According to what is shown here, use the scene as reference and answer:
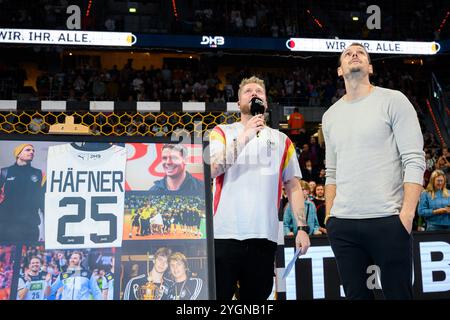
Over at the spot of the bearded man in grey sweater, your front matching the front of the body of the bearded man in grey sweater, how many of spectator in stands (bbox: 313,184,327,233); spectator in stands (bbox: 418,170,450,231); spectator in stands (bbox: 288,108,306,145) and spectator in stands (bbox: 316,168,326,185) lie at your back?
4

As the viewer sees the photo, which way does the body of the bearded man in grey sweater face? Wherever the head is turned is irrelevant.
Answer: toward the camera

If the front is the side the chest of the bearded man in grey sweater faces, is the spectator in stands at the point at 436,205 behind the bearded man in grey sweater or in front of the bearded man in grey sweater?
behind

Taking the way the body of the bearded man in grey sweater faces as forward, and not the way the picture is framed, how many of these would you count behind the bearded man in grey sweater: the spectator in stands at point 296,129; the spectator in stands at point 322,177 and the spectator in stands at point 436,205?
3

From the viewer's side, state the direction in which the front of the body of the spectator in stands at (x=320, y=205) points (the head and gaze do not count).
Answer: toward the camera

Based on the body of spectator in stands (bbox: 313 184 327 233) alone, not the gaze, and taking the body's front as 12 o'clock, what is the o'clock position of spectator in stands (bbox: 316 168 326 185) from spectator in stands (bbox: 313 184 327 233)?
spectator in stands (bbox: 316 168 326 185) is roughly at 6 o'clock from spectator in stands (bbox: 313 184 327 233).

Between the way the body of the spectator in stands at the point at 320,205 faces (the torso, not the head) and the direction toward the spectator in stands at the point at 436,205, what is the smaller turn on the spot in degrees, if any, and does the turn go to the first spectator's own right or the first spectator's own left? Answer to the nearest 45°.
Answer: approximately 90° to the first spectator's own left

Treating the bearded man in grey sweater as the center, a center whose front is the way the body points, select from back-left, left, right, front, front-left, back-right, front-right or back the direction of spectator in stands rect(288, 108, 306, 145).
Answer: back

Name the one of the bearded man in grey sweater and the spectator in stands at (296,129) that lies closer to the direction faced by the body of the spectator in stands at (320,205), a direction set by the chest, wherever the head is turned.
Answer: the bearded man in grey sweater

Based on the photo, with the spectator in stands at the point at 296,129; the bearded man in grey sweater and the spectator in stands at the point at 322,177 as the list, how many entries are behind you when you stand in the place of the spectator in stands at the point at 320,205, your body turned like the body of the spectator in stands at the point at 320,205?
2

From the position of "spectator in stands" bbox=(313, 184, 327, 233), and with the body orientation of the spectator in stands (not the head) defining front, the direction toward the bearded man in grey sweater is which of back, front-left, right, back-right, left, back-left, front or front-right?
front

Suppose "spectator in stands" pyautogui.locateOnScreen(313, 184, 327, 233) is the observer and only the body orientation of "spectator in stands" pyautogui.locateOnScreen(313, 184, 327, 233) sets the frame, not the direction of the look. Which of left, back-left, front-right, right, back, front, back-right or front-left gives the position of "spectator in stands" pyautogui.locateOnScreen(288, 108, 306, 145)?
back

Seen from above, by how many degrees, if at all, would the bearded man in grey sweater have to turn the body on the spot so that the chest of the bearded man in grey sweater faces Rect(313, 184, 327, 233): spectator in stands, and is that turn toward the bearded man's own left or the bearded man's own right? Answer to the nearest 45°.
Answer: approximately 180°

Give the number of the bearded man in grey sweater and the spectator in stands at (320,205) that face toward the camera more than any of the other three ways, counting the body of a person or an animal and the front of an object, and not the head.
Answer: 2

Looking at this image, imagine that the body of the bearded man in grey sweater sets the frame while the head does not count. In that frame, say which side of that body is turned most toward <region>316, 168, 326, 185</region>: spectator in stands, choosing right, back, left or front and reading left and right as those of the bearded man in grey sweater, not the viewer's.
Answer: back
